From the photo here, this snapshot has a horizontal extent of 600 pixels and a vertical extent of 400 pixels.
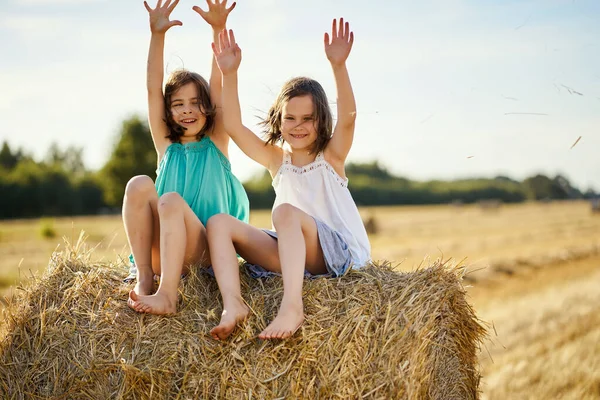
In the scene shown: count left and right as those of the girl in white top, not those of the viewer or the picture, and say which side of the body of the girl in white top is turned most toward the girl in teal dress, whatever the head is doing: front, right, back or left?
right

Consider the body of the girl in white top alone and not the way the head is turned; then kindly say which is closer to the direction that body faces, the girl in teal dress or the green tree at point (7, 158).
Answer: the girl in teal dress

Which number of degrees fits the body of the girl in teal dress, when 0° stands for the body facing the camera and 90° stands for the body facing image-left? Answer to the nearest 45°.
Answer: approximately 45°

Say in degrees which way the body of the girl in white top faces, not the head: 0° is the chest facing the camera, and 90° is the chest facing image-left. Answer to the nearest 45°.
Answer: approximately 45°

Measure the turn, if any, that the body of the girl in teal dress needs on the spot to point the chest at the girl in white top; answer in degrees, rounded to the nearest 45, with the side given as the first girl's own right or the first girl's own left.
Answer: approximately 90° to the first girl's own left

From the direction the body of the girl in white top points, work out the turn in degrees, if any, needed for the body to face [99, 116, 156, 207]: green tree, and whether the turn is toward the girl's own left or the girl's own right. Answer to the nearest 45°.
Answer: approximately 135° to the girl's own right
